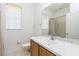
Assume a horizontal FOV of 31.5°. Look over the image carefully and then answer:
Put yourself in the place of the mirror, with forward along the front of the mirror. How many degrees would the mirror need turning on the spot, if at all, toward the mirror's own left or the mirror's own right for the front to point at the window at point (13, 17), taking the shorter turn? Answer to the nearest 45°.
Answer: approximately 45° to the mirror's own right

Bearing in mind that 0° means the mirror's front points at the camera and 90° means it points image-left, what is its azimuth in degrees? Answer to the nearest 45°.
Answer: approximately 45°
